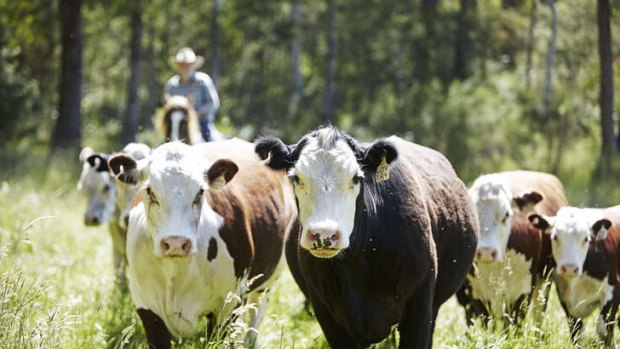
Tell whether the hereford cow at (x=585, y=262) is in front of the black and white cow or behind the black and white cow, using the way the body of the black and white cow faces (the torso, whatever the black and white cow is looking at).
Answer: behind

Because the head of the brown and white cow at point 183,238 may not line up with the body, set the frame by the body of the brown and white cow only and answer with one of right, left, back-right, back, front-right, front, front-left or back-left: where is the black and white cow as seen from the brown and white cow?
left

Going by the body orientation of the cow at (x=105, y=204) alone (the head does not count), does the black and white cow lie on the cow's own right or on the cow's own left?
on the cow's own left

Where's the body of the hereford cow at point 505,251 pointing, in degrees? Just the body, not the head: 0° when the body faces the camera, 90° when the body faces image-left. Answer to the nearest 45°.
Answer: approximately 45°

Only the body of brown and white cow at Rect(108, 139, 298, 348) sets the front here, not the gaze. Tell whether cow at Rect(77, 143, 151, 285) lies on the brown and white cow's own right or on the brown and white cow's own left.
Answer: on the brown and white cow's own right

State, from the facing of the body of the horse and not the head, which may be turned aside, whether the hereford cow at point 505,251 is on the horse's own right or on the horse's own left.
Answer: on the horse's own left

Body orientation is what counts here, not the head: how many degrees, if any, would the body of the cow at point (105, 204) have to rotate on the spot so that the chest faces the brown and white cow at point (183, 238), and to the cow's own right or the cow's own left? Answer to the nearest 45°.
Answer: approximately 45° to the cow's own left

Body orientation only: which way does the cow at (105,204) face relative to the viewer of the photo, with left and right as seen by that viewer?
facing the viewer and to the left of the viewer

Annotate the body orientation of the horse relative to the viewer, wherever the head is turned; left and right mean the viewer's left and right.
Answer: facing the viewer

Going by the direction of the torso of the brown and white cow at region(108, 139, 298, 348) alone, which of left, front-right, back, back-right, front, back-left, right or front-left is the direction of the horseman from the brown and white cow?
back-right

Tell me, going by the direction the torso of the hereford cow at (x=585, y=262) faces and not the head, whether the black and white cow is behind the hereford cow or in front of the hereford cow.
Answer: in front

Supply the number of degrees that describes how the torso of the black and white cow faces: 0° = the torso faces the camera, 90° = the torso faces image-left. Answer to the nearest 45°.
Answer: approximately 45°
